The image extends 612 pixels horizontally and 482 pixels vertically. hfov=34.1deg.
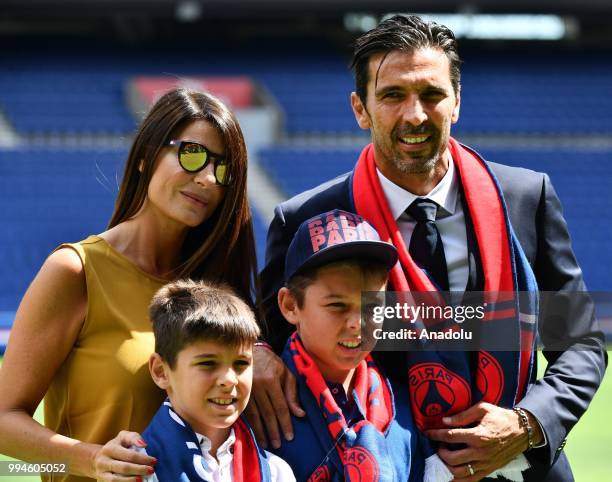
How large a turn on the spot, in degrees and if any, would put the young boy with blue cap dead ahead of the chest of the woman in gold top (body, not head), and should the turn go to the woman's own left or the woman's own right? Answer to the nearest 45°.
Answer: approximately 45° to the woman's own left

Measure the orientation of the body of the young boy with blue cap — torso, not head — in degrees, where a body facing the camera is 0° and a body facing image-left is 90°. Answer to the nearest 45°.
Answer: approximately 315°

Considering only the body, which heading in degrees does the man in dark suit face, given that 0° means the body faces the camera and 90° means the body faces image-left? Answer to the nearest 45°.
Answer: approximately 0°
